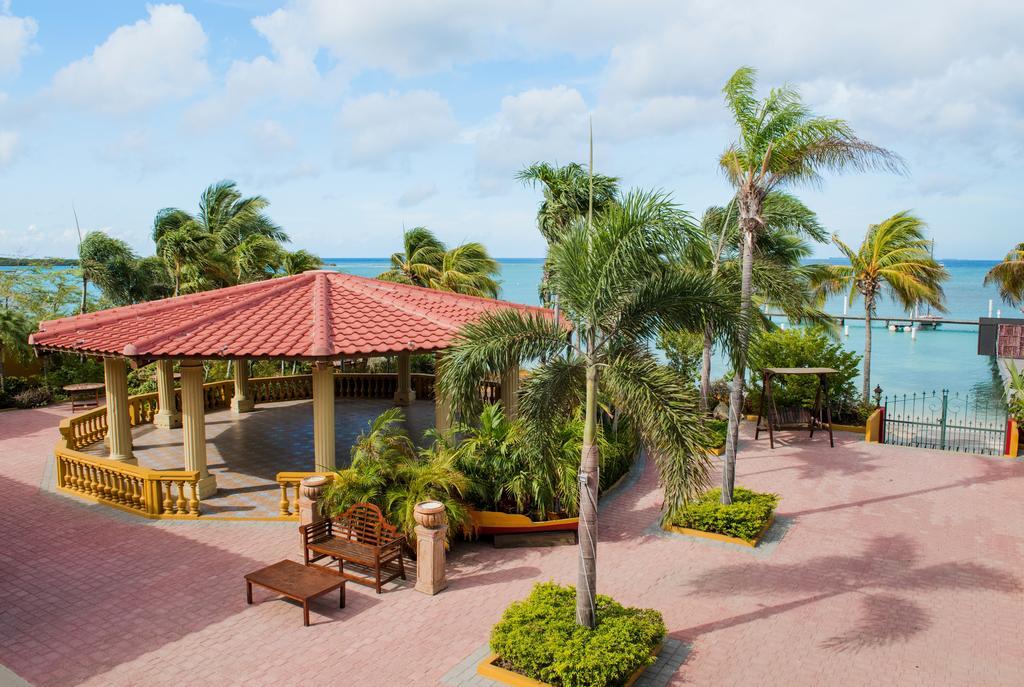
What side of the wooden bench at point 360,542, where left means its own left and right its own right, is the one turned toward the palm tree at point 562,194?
back

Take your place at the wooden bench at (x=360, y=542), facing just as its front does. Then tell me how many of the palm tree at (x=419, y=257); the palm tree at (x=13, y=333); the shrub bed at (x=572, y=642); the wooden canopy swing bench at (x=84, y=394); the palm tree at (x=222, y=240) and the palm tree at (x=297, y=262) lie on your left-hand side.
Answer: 1

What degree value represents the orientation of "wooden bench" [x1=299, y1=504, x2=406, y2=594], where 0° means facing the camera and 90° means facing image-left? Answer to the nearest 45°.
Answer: approximately 45°

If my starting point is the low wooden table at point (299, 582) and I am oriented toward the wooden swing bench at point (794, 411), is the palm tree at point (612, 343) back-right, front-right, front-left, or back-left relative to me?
front-right

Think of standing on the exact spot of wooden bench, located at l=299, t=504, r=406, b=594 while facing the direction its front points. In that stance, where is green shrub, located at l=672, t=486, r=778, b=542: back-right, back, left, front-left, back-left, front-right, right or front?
back-left

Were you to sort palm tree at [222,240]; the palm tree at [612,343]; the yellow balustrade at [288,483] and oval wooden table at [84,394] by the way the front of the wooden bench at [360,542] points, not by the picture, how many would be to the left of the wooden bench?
1

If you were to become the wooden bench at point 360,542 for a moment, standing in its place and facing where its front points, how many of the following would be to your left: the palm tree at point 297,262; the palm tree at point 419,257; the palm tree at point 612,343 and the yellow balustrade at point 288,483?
1

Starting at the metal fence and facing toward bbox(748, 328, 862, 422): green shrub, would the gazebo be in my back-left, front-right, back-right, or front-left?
front-left

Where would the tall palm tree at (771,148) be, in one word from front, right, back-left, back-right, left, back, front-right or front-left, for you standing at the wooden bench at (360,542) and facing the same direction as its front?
back-left

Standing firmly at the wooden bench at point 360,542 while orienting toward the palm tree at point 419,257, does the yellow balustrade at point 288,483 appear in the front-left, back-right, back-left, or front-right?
front-left

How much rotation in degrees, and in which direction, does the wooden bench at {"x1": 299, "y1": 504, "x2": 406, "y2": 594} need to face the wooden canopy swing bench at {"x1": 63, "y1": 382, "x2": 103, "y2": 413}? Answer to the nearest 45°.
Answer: approximately 90° to its right

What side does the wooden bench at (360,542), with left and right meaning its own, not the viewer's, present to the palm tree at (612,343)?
left

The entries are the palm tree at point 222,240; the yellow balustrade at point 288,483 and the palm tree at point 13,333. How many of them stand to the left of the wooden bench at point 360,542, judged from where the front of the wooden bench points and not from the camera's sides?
0

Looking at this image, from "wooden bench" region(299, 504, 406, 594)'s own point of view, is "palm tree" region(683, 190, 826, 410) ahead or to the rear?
to the rear

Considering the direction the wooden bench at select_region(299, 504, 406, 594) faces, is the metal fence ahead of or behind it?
behind

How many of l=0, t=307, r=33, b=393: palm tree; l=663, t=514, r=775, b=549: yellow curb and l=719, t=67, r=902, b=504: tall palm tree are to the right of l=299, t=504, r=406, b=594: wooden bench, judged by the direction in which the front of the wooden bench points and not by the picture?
1
